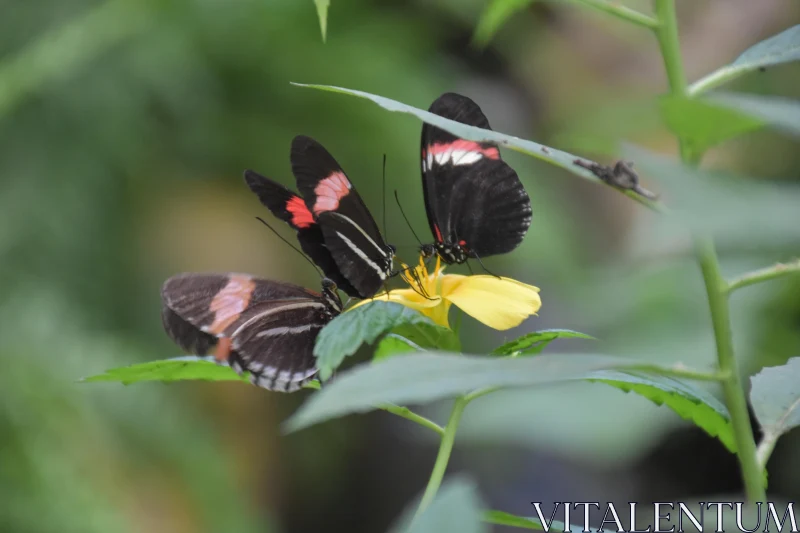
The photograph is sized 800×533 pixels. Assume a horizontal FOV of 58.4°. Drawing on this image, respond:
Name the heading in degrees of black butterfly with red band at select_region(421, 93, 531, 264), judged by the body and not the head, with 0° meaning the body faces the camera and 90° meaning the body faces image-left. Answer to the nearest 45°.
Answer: approximately 90°
